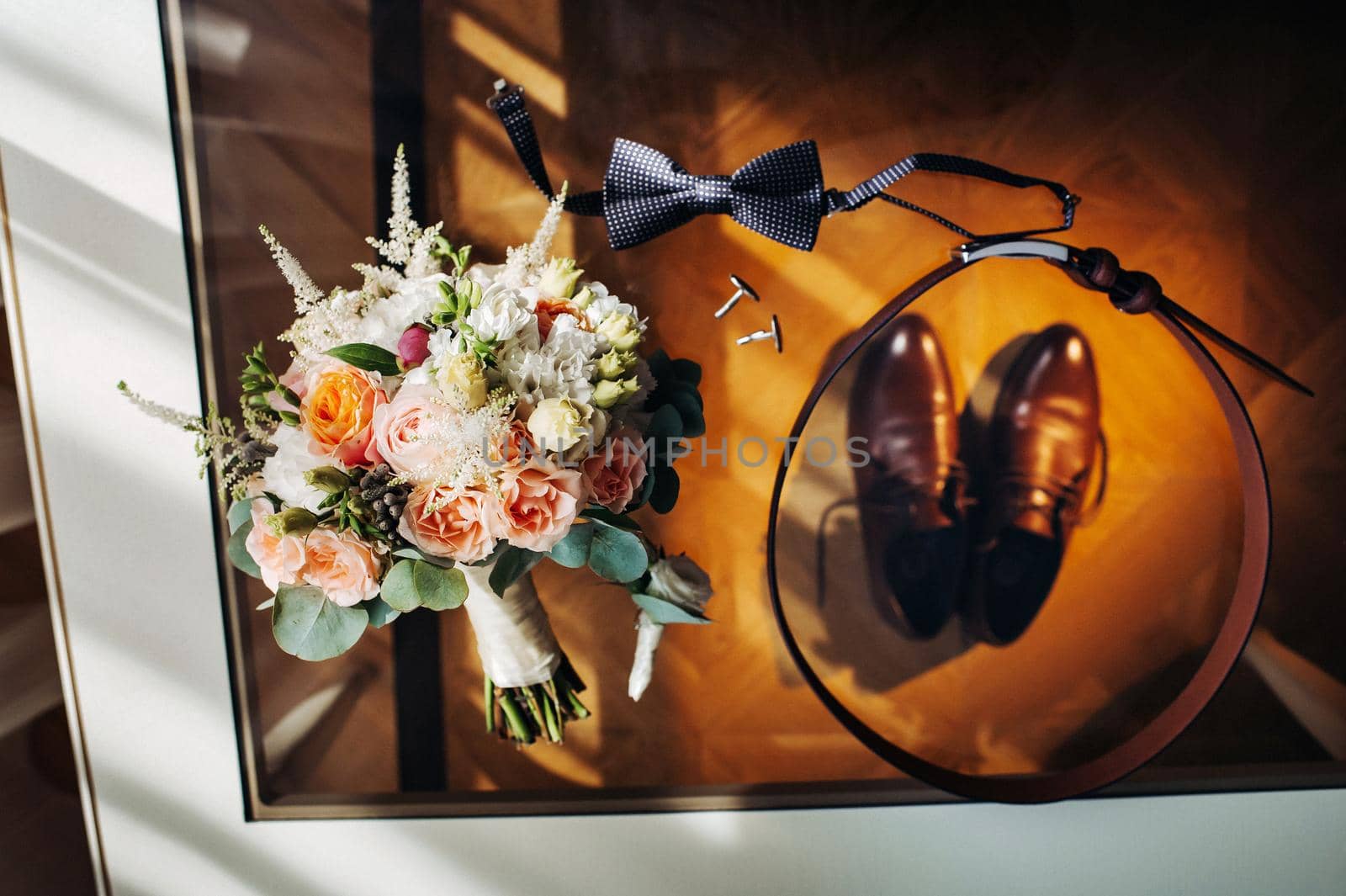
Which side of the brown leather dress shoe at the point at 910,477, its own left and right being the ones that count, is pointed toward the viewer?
back

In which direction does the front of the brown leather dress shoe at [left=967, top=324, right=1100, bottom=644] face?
away from the camera

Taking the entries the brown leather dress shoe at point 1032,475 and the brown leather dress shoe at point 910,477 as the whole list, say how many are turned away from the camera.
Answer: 2
